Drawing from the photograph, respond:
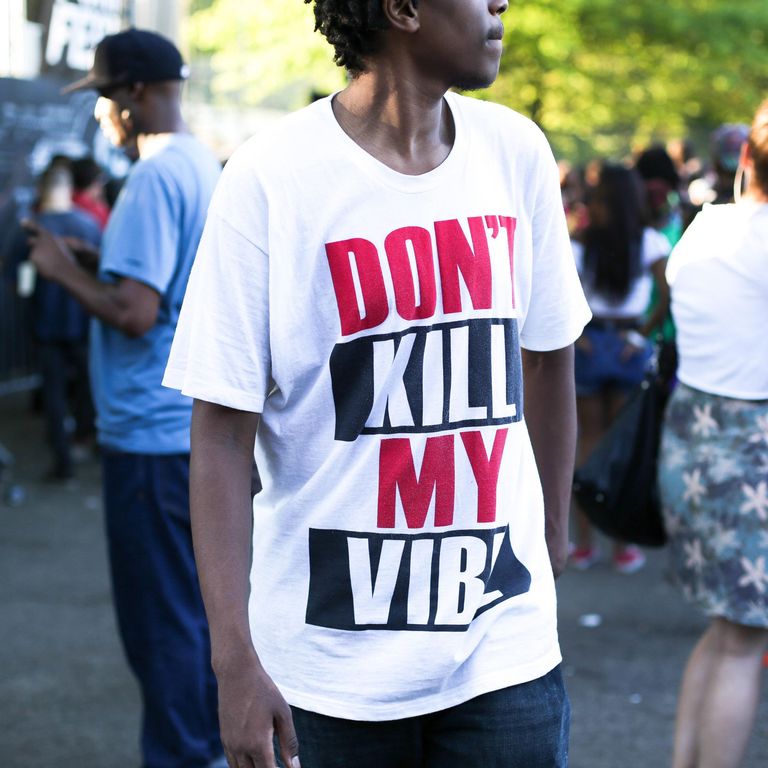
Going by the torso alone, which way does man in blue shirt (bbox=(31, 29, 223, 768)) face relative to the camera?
to the viewer's left

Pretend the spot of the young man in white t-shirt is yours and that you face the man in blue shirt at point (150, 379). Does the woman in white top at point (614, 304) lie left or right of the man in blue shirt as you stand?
right

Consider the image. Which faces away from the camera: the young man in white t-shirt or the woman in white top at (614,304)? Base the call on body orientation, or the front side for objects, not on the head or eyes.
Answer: the woman in white top

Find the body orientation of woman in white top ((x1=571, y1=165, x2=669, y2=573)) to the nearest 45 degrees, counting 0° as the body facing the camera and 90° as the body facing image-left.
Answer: approximately 180°

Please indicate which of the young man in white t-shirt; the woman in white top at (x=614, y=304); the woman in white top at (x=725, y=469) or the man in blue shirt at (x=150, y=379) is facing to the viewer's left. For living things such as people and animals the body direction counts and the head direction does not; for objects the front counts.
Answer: the man in blue shirt

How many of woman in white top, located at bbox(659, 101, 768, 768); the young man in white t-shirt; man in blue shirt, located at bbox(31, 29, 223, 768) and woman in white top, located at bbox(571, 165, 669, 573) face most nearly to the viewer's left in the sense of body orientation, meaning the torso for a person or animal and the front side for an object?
1

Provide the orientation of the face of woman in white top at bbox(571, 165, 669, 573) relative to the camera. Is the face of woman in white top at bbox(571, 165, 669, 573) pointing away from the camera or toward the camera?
away from the camera

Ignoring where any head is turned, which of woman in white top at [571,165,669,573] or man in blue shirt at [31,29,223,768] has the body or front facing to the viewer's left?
the man in blue shirt

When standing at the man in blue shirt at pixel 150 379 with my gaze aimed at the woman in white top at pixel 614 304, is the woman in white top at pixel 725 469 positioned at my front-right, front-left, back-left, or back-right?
front-right

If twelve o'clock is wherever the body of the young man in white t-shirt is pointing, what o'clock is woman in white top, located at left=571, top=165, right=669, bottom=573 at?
The woman in white top is roughly at 8 o'clock from the young man in white t-shirt.

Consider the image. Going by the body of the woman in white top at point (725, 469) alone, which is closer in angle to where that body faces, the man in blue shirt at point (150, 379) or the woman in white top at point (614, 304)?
the woman in white top

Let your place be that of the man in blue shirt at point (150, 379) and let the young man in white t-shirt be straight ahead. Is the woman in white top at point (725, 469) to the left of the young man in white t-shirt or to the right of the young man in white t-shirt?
left

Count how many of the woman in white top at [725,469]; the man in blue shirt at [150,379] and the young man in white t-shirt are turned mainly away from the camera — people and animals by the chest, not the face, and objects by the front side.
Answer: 1

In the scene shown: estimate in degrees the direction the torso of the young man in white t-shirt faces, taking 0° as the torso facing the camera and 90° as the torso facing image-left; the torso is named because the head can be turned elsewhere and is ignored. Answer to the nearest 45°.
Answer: approximately 315°

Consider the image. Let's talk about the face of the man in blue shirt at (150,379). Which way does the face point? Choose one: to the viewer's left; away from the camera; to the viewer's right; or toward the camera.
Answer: to the viewer's left

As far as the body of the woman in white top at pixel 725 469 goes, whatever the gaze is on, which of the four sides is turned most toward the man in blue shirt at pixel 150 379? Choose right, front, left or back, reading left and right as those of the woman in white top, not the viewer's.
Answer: left

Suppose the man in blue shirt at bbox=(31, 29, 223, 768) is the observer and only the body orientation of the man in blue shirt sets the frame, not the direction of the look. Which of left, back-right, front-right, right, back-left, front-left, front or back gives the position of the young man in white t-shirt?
left

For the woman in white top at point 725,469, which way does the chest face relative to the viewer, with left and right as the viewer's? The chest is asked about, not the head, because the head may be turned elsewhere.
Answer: facing away from the viewer

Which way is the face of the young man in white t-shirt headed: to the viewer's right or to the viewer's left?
to the viewer's right
